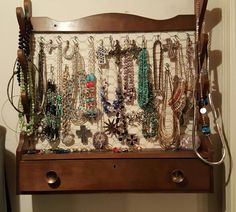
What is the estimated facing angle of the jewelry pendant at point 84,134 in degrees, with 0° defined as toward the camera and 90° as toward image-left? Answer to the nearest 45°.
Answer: approximately 0°

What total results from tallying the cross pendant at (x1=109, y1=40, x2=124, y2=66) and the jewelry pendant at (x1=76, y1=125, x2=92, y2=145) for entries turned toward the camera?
2
